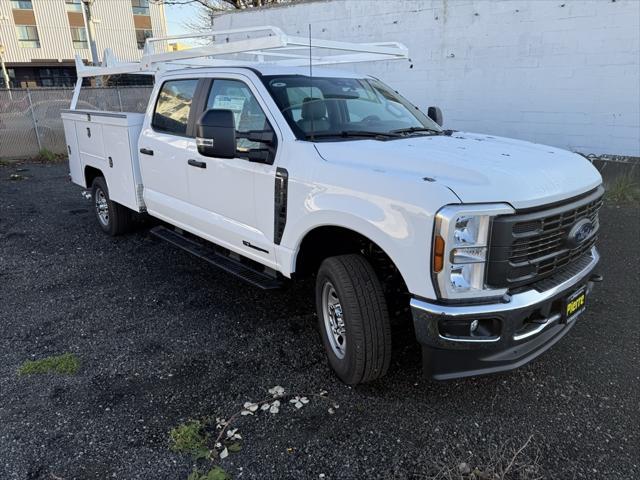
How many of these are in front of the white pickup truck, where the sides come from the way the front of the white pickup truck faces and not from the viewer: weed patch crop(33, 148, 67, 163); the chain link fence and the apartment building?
0

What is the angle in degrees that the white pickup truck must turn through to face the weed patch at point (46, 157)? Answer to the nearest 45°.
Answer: approximately 180°

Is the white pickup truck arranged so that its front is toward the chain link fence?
no

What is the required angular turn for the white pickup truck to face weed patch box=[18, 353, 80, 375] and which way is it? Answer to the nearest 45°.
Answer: approximately 135° to its right

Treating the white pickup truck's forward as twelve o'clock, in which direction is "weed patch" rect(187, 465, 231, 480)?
The weed patch is roughly at 3 o'clock from the white pickup truck.

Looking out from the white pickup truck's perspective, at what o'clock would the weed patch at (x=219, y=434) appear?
The weed patch is roughly at 3 o'clock from the white pickup truck.

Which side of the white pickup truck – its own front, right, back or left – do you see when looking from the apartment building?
back

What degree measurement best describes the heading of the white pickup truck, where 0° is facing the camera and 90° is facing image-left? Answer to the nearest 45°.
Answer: approximately 315°

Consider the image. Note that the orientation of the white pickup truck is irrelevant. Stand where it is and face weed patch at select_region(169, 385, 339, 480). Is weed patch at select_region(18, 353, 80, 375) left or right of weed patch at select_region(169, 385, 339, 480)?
right
